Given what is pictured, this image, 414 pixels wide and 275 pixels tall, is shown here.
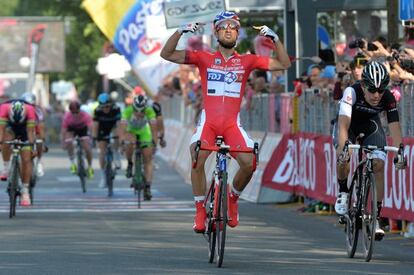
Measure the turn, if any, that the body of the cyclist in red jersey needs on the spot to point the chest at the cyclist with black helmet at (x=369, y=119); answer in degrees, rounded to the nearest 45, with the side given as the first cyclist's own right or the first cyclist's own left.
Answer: approximately 90° to the first cyclist's own left

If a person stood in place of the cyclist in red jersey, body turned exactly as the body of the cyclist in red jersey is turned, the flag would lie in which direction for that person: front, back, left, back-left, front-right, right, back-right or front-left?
back

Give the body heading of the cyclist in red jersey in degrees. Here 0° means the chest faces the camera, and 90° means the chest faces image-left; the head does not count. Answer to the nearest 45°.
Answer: approximately 0°

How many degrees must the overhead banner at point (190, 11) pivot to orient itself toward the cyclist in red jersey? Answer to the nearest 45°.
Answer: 0° — it already faces them
